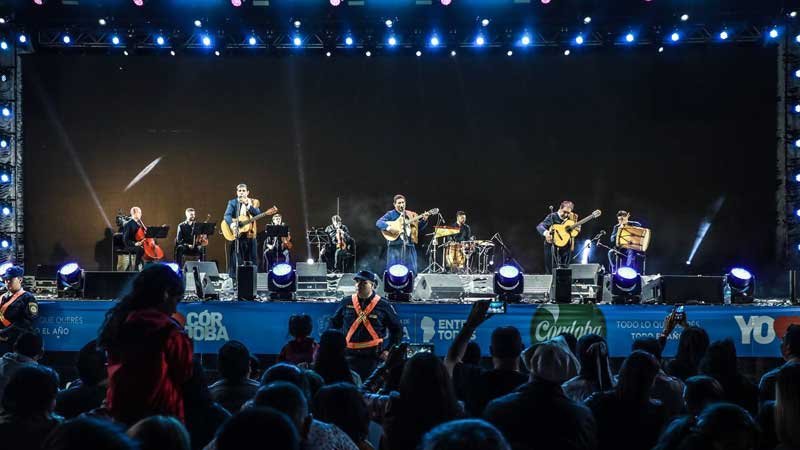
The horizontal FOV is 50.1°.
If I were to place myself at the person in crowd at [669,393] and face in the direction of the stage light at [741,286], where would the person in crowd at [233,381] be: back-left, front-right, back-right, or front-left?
back-left

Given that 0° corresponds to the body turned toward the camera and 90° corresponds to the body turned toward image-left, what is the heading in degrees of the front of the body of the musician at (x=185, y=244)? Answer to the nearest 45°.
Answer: approximately 315°

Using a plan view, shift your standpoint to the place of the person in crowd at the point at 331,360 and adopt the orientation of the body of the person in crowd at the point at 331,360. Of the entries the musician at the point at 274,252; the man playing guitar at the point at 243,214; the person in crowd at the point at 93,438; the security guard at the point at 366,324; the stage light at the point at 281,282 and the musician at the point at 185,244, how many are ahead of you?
5

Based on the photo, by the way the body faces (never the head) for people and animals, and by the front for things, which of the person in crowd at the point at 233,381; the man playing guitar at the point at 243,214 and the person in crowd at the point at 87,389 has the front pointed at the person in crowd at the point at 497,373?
the man playing guitar

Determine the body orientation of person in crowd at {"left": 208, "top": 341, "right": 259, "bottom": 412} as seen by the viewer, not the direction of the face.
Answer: away from the camera

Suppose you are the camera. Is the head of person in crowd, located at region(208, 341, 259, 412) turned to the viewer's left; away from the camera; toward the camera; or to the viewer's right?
away from the camera

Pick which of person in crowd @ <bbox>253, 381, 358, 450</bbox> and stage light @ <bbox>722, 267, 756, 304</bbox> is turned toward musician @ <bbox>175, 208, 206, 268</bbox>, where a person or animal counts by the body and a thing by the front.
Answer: the person in crowd

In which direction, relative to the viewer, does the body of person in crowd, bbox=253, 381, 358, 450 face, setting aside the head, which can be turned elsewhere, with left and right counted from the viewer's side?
facing away from the viewer

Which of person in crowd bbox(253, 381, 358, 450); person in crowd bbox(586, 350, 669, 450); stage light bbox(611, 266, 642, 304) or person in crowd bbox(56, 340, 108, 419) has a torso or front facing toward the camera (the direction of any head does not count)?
the stage light

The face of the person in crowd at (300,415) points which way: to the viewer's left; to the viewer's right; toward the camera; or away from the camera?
away from the camera

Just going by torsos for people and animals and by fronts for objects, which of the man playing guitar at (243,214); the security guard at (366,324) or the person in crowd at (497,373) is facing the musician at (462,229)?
the person in crowd

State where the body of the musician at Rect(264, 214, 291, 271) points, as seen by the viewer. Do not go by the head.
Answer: toward the camera

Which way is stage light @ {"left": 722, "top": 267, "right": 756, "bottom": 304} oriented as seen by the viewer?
toward the camera

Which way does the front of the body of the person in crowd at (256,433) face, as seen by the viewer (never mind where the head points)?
away from the camera

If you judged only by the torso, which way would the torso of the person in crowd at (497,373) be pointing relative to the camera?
away from the camera
